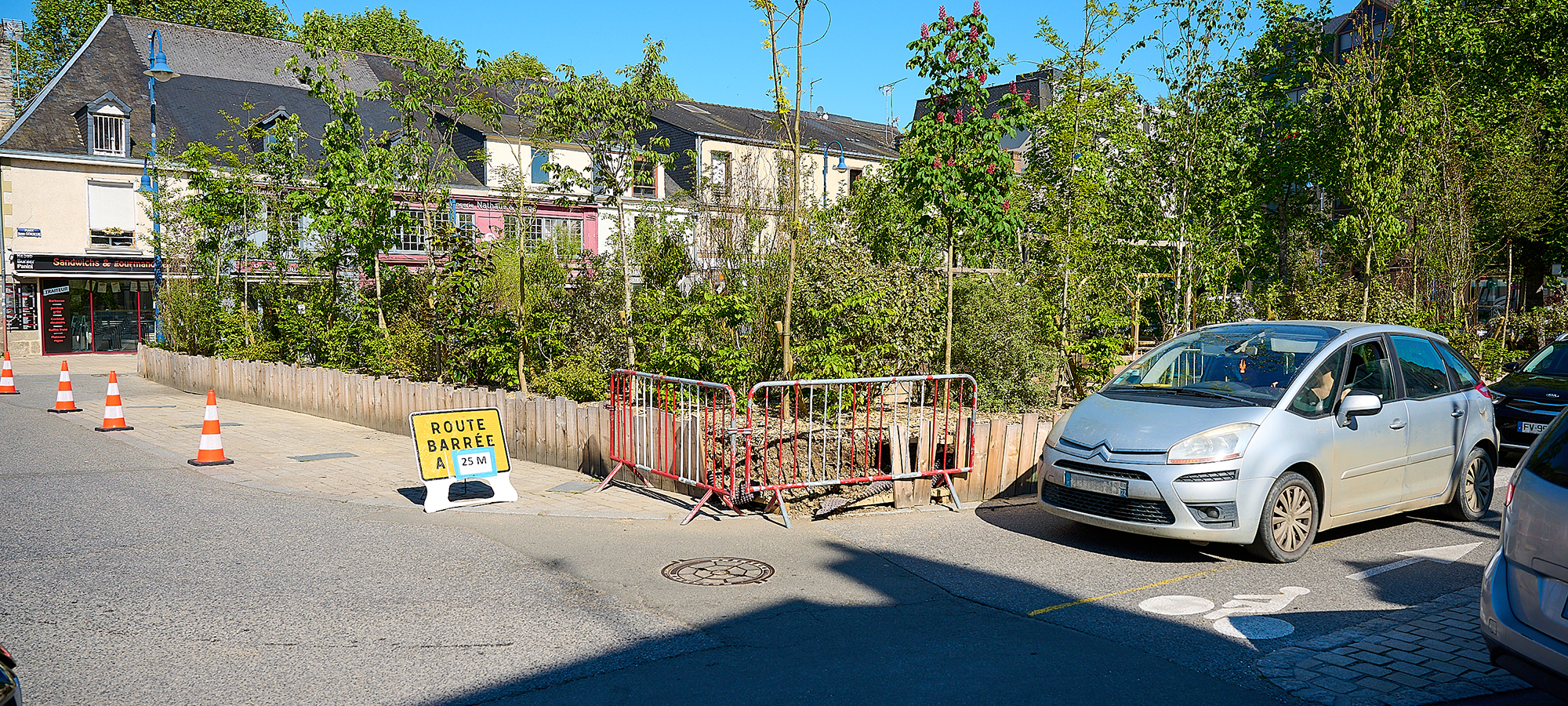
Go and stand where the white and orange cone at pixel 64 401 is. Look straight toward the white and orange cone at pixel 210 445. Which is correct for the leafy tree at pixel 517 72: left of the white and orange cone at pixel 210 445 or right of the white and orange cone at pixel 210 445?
left

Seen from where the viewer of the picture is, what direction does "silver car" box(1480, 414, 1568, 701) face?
facing away from the viewer and to the right of the viewer

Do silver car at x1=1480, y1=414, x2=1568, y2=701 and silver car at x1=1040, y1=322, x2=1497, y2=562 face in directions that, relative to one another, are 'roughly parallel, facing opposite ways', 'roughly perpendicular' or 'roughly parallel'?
roughly parallel, facing opposite ways

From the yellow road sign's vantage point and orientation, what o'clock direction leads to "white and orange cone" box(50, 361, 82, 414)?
The white and orange cone is roughly at 5 o'clock from the yellow road sign.

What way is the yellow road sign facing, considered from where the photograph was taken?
facing the viewer

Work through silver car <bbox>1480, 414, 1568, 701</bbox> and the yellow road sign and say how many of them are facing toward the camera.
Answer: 1

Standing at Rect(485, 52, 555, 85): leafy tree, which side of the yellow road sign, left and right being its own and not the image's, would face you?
back

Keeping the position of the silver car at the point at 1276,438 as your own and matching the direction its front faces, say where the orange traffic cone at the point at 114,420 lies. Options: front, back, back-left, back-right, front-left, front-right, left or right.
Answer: front-right

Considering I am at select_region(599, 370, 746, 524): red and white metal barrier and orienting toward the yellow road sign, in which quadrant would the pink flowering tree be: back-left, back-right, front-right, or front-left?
back-right

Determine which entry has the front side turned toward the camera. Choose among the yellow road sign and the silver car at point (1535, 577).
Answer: the yellow road sign

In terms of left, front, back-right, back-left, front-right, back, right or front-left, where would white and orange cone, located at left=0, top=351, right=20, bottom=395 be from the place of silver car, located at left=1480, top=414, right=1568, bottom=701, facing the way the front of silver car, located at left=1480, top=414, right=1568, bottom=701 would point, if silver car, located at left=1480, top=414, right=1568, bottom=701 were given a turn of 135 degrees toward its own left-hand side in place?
front

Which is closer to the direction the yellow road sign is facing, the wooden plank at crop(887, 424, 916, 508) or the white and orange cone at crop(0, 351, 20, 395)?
the wooden plank

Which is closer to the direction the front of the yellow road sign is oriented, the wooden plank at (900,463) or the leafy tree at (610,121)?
the wooden plank

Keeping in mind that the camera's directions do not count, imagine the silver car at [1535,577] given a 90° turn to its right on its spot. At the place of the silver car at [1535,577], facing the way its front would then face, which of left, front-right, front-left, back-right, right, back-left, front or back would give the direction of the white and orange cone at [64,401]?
back-right

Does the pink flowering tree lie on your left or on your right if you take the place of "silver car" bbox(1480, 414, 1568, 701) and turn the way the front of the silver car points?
on your left

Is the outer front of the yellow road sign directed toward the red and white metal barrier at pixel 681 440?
no

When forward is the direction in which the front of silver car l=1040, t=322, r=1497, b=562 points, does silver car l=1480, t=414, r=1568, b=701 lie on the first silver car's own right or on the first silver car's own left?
on the first silver car's own left

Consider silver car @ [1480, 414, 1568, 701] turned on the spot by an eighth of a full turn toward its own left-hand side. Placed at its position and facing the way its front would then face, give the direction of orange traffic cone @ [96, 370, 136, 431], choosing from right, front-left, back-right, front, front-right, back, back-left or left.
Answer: left

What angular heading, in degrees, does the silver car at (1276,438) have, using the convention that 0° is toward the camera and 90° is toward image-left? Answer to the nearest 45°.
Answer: approximately 45°
